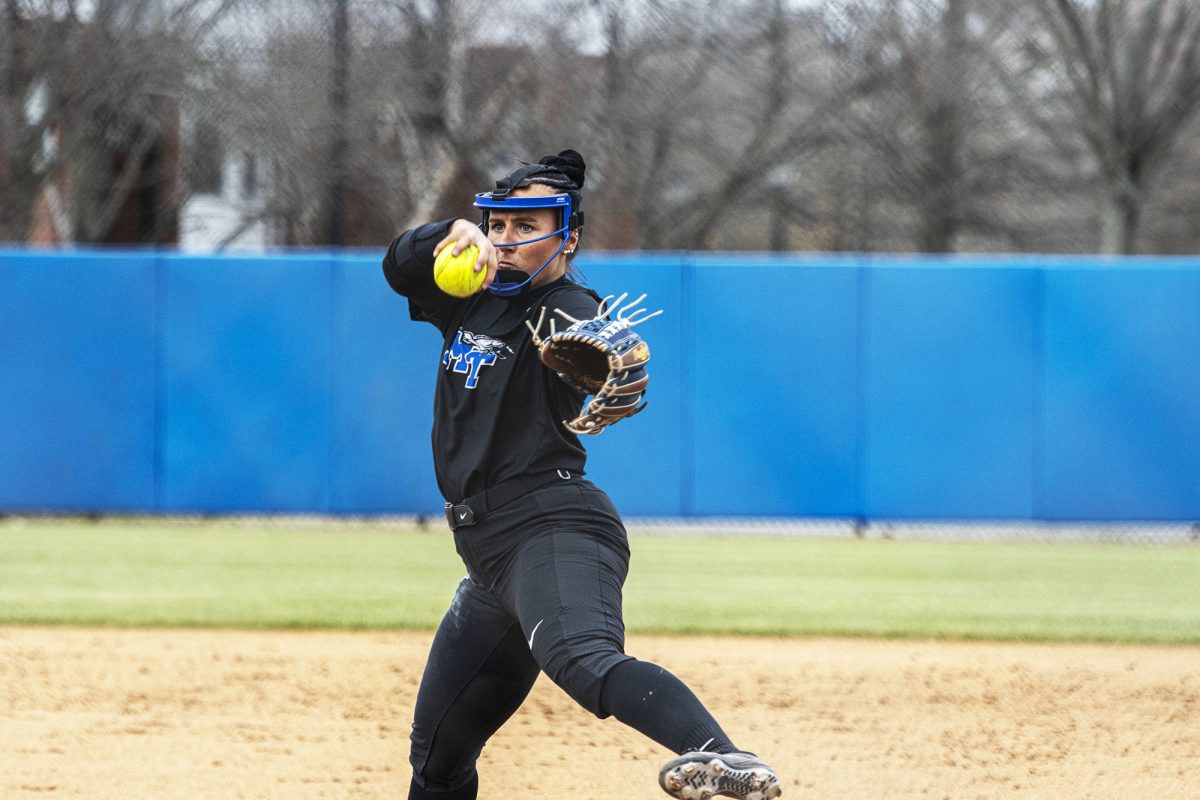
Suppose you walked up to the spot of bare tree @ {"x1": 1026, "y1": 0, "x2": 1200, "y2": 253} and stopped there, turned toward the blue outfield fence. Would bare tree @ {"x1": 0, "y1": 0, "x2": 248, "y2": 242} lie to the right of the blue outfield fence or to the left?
right

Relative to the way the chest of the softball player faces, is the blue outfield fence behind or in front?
behind

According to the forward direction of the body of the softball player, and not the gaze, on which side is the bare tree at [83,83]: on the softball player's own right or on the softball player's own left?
on the softball player's own right

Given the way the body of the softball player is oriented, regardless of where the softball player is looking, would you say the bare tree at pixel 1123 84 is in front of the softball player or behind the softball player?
behind
